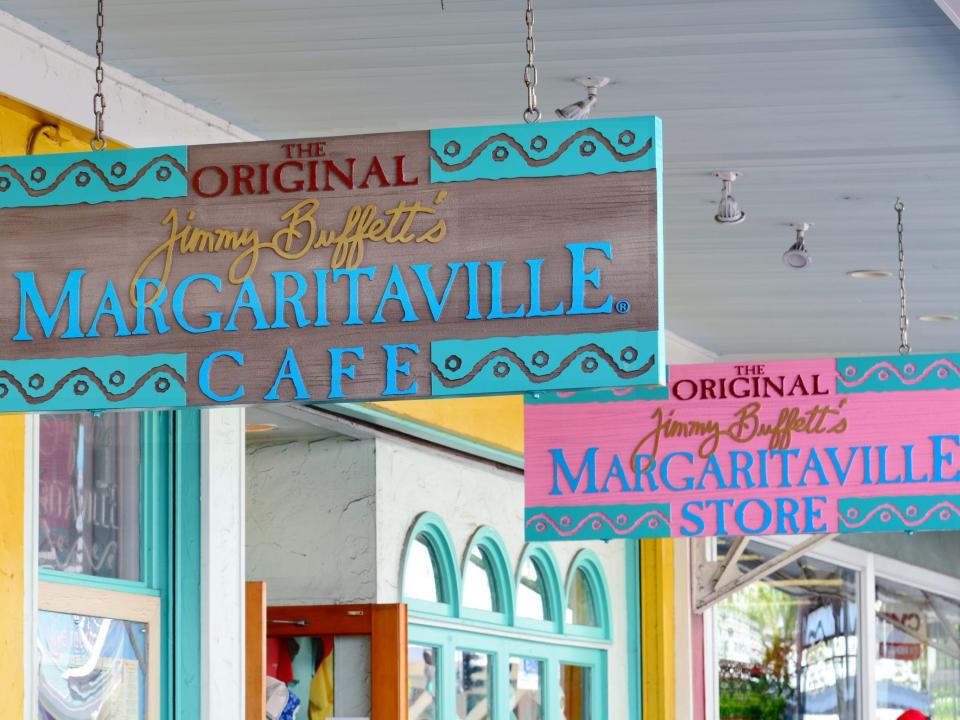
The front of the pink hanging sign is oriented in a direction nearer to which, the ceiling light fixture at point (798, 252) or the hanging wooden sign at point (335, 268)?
the hanging wooden sign

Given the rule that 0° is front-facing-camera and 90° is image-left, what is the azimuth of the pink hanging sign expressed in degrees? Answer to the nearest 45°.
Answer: approximately 0°

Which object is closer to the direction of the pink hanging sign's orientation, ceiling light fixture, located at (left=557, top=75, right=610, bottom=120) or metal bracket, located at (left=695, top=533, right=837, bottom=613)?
the ceiling light fixture

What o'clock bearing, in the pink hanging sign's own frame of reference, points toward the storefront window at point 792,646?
The storefront window is roughly at 6 o'clock from the pink hanging sign.

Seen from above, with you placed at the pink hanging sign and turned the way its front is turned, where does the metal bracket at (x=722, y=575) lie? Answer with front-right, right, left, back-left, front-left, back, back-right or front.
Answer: back

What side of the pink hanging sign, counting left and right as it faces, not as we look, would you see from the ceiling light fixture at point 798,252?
back

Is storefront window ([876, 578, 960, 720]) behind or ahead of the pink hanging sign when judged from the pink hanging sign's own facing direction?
behind

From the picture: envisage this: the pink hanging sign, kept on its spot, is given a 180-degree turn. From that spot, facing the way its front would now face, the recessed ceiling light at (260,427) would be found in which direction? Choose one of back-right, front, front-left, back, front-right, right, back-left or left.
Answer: front-left

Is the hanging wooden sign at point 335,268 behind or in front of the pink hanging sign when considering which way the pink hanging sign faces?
in front
